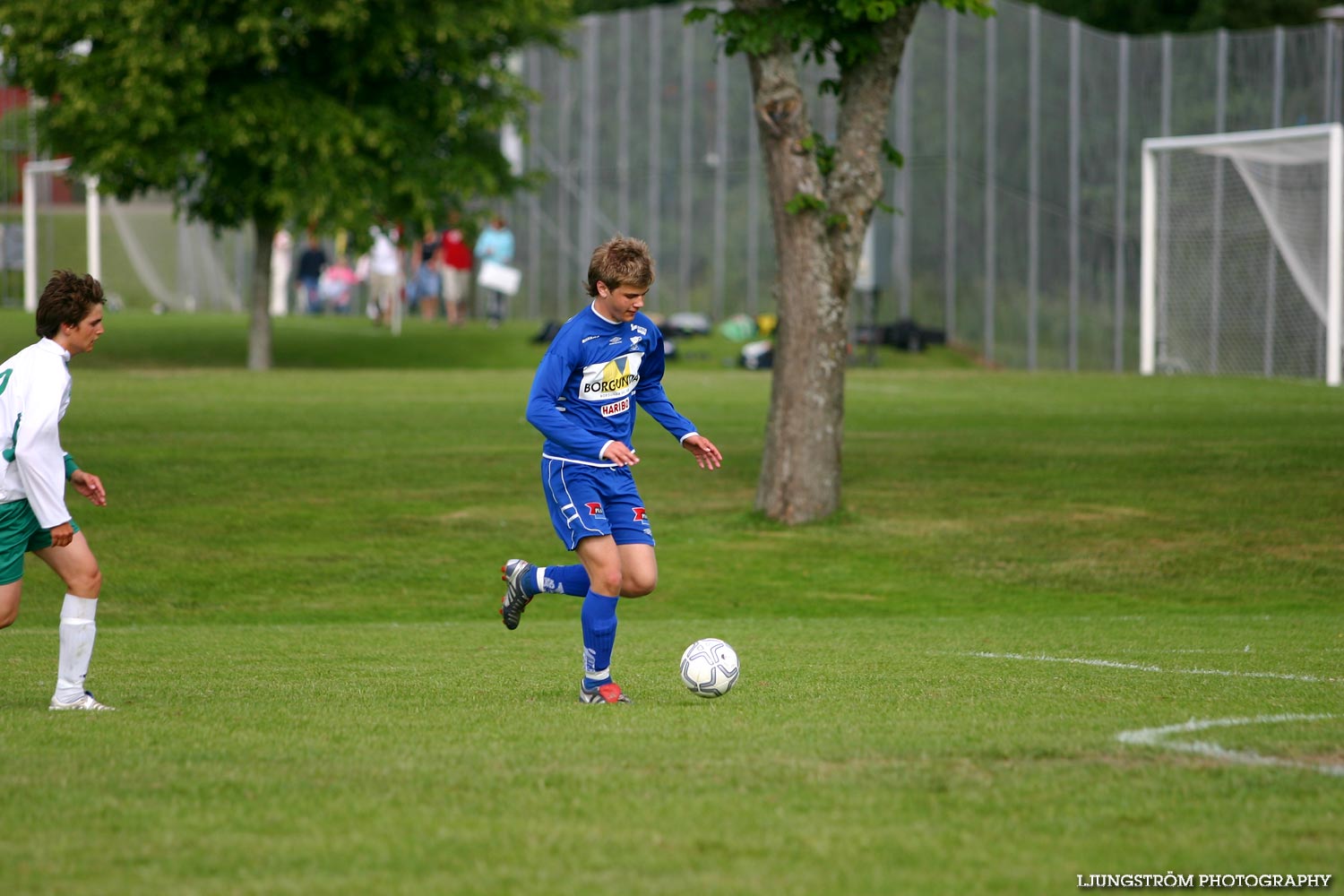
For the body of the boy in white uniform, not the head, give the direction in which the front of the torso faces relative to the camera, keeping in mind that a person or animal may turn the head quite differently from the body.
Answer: to the viewer's right

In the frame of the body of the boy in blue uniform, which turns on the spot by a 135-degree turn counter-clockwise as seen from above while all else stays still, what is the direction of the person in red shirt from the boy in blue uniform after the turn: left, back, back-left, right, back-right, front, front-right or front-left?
front

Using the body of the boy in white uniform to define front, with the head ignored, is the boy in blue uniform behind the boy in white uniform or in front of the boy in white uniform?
in front

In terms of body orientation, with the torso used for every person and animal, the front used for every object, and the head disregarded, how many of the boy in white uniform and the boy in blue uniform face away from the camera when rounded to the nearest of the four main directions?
0

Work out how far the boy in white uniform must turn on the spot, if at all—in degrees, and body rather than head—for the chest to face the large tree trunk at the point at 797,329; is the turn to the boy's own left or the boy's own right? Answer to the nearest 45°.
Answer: approximately 45° to the boy's own left

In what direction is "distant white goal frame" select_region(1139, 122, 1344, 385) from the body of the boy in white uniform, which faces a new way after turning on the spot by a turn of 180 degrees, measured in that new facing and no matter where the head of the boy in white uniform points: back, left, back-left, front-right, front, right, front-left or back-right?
back-right

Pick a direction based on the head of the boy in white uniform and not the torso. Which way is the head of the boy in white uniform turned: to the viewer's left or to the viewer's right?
to the viewer's right

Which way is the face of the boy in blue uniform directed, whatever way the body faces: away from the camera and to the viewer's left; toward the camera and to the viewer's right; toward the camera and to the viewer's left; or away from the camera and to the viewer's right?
toward the camera and to the viewer's right

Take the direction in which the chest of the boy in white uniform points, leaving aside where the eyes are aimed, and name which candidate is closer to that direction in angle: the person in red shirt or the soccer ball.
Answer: the soccer ball

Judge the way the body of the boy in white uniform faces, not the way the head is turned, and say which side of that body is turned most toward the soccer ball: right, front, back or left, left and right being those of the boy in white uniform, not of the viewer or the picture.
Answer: front

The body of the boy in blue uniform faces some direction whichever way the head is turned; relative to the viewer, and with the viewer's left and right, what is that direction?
facing the viewer and to the right of the viewer

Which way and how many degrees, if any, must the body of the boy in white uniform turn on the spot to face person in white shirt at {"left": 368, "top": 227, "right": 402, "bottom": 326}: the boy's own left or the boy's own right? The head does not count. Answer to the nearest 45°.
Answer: approximately 90° to the boy's own left

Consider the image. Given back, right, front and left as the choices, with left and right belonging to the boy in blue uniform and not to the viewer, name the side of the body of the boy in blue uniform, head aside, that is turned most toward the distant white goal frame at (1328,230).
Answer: left
